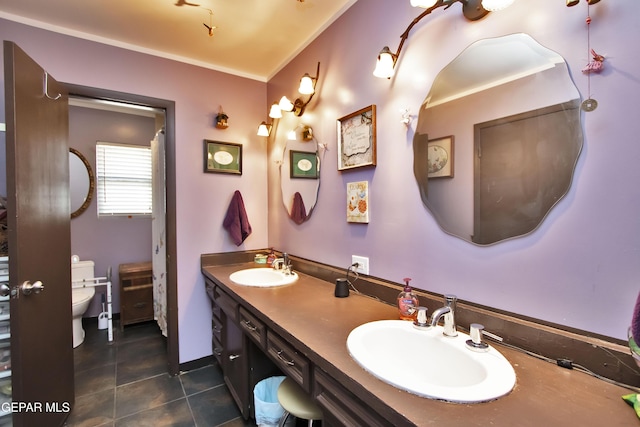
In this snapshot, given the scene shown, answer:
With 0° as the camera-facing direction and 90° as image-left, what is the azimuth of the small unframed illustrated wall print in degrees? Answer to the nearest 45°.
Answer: approximately 45°

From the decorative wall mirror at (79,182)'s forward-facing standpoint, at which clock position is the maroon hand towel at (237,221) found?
The maroon hand towel is roughly at 11 o'clock from the decorative wall mirror.

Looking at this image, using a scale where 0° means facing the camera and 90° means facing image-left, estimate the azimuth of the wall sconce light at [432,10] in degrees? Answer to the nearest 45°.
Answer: approximately 45°

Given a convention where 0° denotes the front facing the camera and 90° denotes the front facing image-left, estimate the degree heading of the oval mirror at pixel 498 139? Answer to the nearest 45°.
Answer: approximately 45°

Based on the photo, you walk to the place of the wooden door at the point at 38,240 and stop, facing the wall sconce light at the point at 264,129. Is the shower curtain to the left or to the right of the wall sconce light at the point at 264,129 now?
left

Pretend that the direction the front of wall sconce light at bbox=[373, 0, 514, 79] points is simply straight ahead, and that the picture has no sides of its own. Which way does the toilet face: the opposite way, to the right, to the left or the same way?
to the left

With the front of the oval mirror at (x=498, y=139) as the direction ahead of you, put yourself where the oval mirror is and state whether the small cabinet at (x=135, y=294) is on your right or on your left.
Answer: on your right
